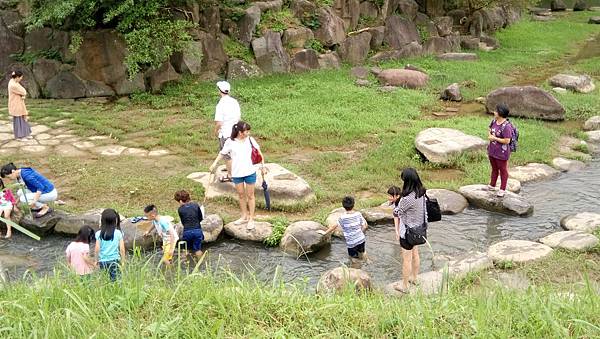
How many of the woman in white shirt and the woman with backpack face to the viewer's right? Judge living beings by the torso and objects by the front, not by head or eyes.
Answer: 0

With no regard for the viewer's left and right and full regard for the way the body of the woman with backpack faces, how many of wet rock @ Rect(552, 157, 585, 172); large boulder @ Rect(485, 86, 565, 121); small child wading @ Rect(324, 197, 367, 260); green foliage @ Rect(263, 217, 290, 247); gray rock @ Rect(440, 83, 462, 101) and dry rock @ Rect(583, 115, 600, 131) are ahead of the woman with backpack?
2

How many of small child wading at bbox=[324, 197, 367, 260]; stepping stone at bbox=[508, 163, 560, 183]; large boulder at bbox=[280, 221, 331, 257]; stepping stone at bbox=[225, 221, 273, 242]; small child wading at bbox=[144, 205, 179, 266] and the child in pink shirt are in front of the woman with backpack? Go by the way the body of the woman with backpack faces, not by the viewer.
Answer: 5

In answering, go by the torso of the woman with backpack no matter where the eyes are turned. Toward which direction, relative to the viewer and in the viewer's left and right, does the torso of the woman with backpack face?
facing the viewer and to the left of the viewer

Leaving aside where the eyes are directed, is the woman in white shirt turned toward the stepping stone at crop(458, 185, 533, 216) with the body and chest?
no

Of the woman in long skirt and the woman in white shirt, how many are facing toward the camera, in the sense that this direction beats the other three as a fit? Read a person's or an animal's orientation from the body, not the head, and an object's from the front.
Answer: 1

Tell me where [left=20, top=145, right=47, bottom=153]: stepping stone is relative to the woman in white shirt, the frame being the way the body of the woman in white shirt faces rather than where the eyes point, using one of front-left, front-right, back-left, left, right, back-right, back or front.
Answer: back-right

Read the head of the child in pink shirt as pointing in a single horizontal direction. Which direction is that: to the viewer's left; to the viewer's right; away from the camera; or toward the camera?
away from the camera

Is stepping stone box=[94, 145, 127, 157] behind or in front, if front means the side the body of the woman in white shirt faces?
behind
